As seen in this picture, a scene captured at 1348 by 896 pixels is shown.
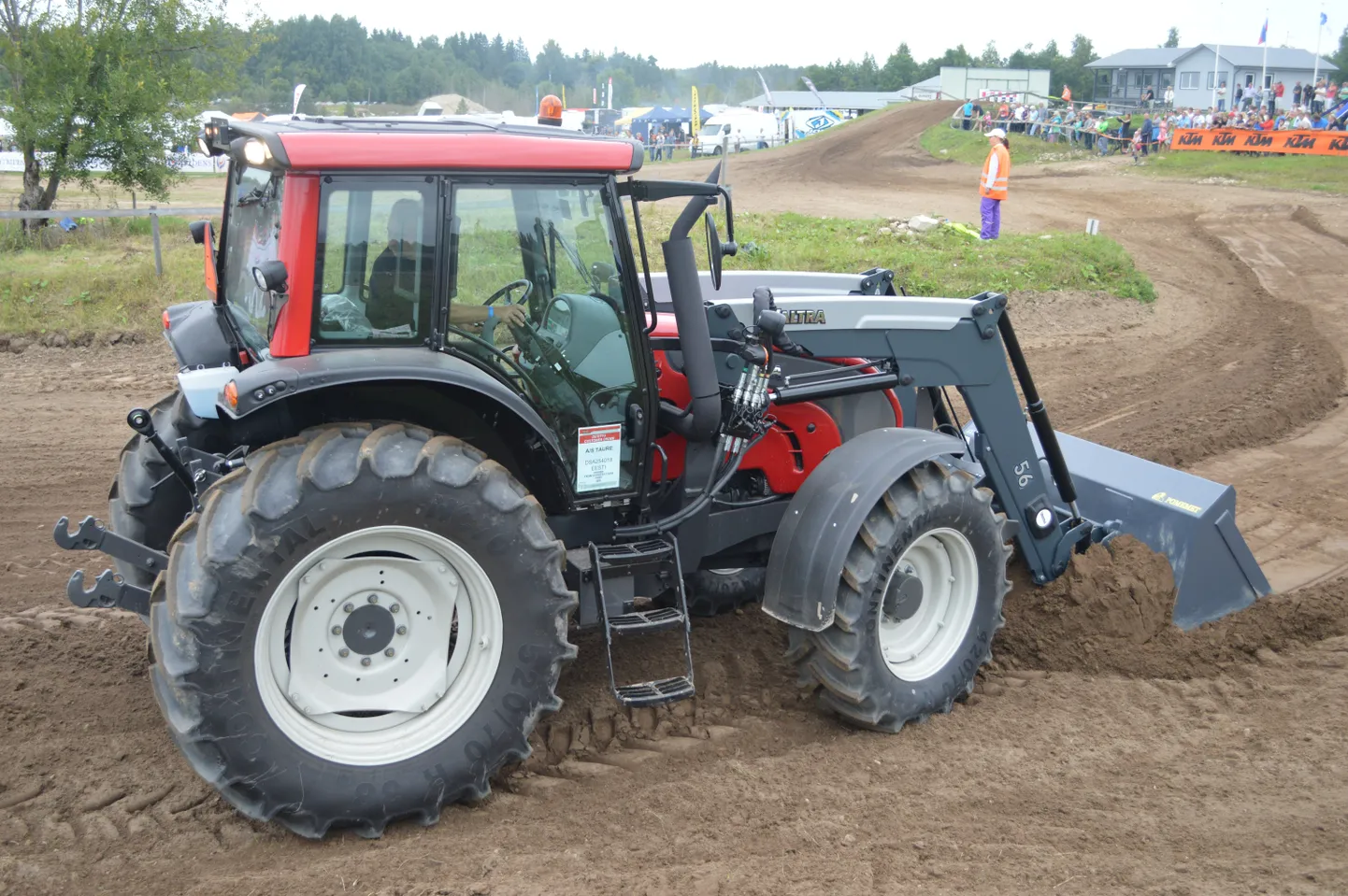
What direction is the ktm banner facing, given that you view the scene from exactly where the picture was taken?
facing the viewer

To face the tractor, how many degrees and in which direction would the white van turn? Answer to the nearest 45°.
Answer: approximately 45° to its left

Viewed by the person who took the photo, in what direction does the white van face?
facing the viewer and to the left of the viewer

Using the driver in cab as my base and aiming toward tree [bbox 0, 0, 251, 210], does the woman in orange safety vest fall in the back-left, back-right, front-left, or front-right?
front-right

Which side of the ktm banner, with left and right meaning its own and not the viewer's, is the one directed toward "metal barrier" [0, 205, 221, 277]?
front

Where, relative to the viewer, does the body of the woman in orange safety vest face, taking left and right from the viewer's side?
facing to the left of the viewer

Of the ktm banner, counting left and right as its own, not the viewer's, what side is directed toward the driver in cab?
front

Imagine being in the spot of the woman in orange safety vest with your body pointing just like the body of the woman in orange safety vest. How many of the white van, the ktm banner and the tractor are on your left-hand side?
1

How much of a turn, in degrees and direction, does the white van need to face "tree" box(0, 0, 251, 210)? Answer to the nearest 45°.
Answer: approximately 45° to its left

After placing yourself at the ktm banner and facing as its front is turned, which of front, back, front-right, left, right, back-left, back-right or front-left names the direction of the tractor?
front

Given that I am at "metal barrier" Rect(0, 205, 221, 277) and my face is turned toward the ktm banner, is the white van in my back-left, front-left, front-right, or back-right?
front-left

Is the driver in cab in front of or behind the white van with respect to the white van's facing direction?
in front
